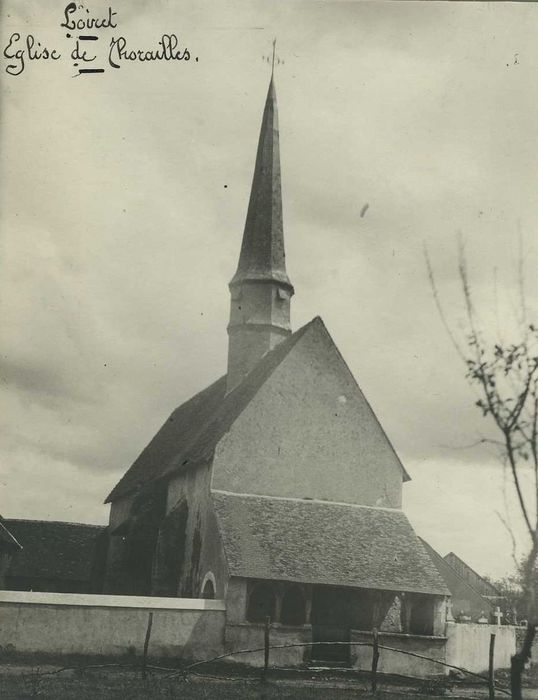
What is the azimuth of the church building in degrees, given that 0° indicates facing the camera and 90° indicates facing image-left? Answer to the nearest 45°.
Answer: approximately 315°

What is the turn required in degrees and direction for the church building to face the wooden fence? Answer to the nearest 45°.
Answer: approximately 45° to its right

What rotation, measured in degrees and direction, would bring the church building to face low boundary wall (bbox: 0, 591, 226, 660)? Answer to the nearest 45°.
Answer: approximately 90° to its right

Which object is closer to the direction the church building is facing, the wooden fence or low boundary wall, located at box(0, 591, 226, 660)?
the wooden fence
